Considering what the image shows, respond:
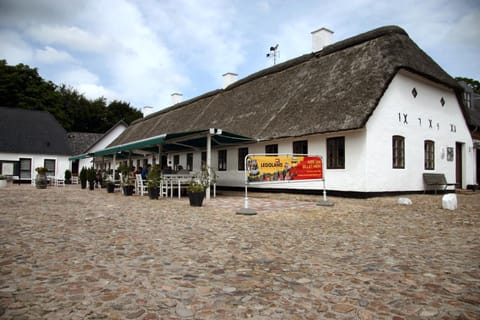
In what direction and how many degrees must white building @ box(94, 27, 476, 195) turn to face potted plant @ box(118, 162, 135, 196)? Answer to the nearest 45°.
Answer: approximately 45° to its right

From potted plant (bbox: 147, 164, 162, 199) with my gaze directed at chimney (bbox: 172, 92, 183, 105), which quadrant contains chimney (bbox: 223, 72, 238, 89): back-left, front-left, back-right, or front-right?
front-right

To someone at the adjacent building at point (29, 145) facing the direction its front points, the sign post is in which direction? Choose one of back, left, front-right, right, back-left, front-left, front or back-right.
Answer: front

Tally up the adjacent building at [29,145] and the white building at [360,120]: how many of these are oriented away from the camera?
0

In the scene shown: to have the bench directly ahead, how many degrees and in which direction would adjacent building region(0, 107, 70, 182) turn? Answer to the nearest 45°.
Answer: approximately 45° to its left

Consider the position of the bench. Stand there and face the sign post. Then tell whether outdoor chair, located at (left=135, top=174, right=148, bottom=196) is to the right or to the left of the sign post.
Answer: right

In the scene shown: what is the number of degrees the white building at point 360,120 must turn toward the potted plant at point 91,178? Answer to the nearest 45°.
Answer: approximately 45° to its right

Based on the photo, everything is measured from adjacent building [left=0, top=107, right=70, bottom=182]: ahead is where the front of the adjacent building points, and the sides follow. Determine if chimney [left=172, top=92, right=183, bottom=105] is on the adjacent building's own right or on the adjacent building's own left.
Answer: on the adjacent building's own left

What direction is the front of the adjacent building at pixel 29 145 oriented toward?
toward the camera

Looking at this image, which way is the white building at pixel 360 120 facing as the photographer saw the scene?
facing the viewer and to the left of the viewer

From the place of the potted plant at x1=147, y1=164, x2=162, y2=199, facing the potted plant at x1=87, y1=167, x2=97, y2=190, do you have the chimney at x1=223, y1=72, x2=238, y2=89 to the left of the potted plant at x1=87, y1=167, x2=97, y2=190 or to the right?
right
